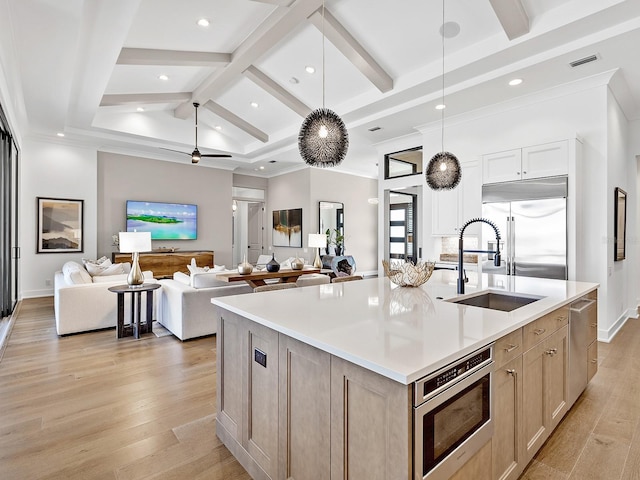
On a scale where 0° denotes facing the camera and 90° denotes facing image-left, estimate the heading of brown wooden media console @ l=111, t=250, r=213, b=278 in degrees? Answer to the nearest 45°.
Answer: approximately 0°

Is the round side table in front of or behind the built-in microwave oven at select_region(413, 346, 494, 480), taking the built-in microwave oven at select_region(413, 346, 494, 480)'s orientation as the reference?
behind

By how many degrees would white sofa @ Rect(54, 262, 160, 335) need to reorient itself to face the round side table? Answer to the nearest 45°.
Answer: approximately 45° to its right

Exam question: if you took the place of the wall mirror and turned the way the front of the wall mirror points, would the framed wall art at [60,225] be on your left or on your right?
on your right

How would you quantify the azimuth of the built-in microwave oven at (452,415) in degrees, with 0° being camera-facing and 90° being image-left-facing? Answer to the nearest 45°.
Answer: approximately 315°

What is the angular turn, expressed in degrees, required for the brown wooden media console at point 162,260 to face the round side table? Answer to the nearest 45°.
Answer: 0° — it already faces it

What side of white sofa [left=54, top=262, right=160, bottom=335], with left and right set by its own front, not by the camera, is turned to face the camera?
right
